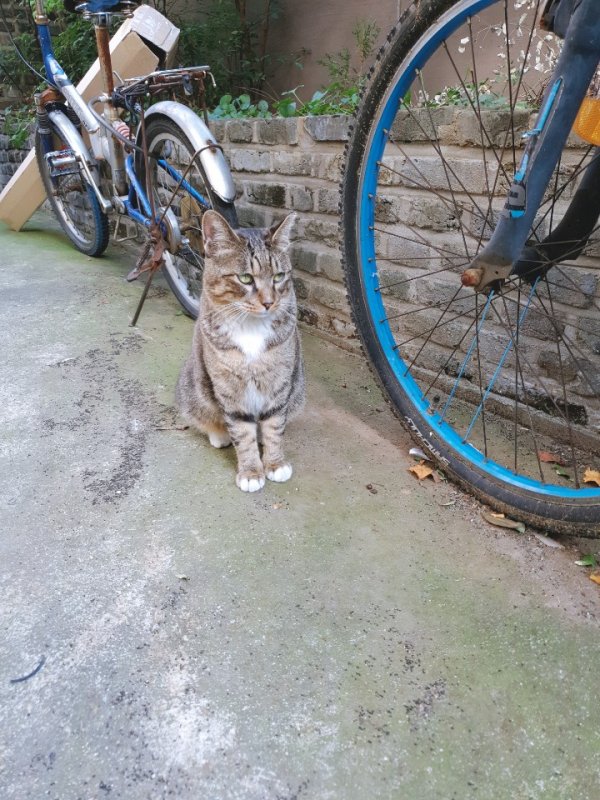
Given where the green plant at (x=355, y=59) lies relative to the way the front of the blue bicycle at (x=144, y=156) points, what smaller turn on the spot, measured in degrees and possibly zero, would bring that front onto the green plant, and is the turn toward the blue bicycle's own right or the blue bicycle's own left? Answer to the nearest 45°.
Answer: approximately 90° to the blue bicycle's own right

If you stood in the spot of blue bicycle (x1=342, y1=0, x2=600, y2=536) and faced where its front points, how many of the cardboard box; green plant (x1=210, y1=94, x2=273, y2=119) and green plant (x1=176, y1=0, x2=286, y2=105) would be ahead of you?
3

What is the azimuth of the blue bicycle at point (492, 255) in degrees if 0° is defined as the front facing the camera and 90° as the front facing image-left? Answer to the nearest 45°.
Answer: approximately 135°

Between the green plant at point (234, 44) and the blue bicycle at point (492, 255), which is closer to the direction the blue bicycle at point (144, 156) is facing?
the green plant

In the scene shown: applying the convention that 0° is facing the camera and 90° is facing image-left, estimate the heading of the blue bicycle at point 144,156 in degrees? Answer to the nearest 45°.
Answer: approximately 135°

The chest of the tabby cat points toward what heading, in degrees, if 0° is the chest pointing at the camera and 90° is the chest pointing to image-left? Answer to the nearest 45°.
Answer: approximately 315°

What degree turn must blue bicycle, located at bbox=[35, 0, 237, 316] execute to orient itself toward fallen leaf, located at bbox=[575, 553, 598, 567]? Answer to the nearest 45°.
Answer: approximately 135° to its left

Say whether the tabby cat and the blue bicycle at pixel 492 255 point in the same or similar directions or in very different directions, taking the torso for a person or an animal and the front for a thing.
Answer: very different directions

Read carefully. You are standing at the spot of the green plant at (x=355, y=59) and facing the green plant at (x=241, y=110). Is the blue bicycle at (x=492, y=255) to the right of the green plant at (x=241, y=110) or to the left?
left
